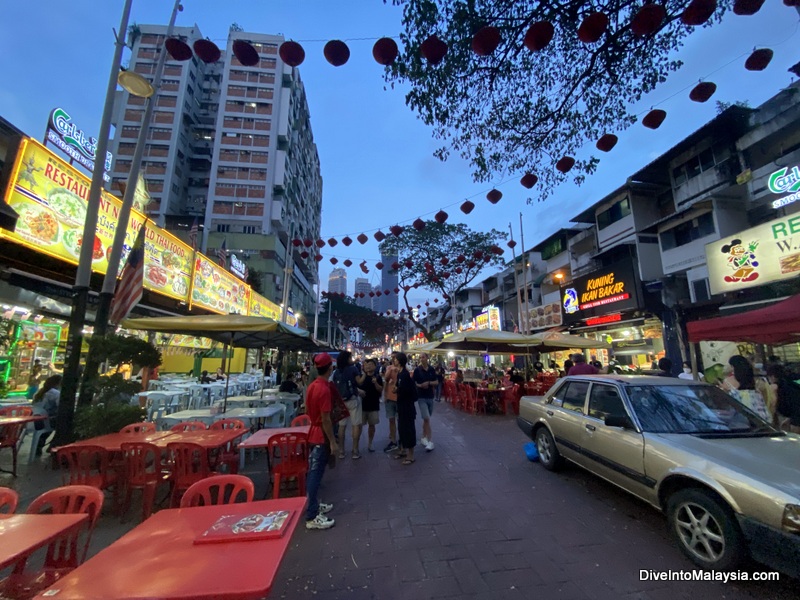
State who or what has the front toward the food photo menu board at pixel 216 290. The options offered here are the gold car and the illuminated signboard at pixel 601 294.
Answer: the illuminated signboard

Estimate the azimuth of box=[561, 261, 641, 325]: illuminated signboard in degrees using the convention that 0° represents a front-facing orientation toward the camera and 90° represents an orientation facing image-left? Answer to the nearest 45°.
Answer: approximately 45°

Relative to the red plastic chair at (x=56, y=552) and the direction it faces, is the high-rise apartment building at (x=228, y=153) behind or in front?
behind

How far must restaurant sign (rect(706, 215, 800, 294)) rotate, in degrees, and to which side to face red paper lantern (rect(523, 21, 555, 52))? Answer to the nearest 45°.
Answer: approximately 45° to its left

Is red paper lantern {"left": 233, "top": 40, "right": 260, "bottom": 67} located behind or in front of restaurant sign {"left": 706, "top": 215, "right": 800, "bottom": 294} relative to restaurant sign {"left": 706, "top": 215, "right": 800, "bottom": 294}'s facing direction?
in front

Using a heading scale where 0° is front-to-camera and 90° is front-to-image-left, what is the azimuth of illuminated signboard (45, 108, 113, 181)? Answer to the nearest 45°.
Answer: approximately 315°

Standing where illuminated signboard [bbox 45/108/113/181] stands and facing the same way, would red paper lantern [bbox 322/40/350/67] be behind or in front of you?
in front

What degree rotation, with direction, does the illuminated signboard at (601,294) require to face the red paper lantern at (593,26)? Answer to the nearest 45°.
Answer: approximately 45° to its left

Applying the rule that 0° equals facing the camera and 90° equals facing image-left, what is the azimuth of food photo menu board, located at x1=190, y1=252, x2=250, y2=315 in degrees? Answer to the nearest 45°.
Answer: approximately 315°

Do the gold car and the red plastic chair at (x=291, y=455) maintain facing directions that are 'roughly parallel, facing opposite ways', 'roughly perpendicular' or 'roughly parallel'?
roughly parallel, facing opposite ways

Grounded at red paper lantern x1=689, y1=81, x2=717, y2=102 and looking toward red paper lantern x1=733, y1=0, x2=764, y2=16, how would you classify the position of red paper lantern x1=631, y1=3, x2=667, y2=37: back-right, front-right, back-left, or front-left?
front-right

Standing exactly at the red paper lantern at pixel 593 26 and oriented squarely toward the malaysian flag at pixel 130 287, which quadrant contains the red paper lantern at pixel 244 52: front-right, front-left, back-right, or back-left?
front-left

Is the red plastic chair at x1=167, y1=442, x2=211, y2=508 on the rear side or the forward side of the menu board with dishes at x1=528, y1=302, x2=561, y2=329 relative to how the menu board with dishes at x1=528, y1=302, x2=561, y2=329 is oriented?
on the forward side

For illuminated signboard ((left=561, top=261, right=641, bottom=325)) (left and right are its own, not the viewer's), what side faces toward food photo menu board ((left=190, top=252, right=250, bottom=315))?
front

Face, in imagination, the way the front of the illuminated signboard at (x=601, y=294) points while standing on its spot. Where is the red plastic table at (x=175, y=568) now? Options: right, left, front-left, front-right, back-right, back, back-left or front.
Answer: front-left

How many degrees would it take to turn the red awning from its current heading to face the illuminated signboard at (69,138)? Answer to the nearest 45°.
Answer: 0° — it already faces it
